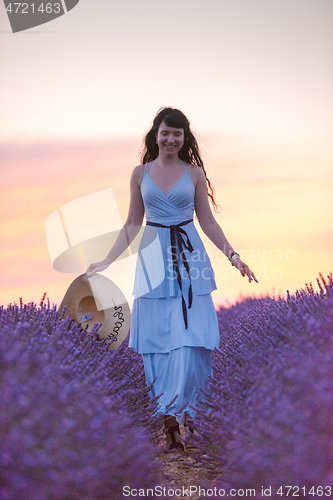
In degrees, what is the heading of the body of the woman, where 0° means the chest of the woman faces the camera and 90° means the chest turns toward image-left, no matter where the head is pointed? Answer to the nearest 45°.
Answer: approximately 0°
